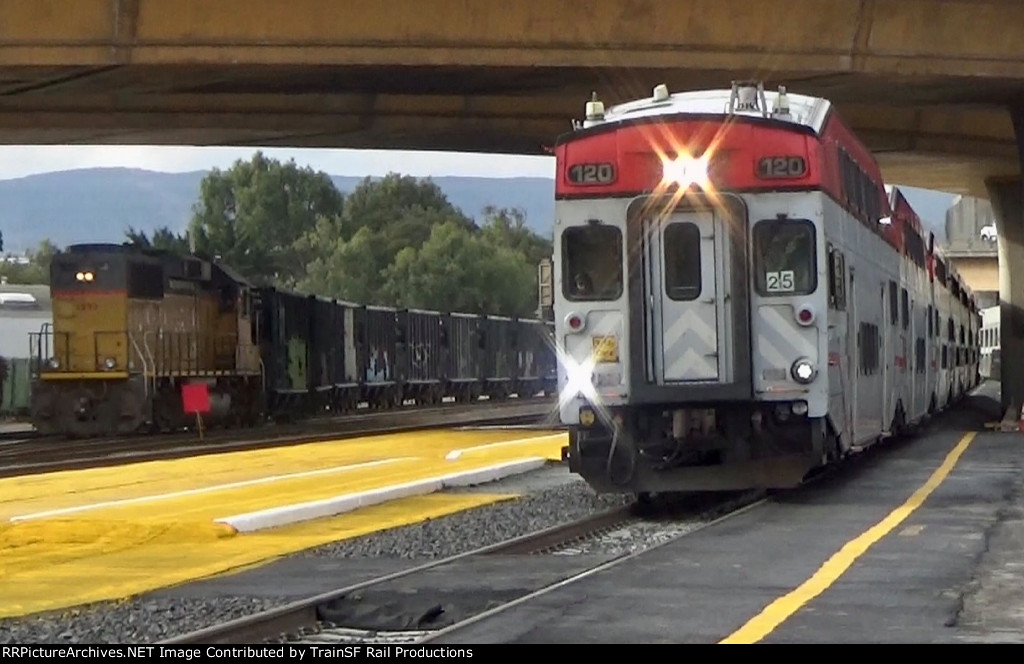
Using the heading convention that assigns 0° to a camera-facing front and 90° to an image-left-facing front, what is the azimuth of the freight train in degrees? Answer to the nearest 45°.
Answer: approximately 45°

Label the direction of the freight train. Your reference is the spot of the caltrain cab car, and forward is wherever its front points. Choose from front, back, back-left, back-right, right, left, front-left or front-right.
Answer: back-right

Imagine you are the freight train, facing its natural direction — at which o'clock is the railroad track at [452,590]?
The railroad track is roughly at 10 o'clock from the freight train.

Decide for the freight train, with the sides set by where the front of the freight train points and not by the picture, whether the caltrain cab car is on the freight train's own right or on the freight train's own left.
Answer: on the freight train's own left

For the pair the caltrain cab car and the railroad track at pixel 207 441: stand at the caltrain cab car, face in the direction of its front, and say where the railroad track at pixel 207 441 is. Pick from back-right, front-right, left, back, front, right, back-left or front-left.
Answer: back-right

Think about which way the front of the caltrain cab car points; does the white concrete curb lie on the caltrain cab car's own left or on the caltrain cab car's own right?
on the caltrain cab car's own right

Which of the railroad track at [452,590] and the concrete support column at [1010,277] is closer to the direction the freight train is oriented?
the railroad track
